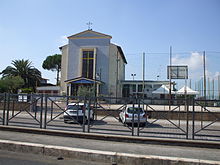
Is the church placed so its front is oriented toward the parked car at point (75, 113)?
yes

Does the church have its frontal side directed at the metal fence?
yes

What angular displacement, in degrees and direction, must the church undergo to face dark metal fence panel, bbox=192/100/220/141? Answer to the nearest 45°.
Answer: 0° — it already faces it

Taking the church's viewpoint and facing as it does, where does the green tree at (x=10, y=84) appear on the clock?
The green tree is roughly at 3 o'clock from the church.

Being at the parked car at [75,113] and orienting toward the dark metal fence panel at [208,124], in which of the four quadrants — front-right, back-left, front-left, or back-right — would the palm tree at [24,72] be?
back-left

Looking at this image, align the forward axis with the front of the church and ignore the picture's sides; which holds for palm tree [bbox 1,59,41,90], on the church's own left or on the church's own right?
on the church's own right

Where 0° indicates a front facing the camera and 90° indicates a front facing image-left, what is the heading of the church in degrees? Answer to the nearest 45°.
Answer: approximately 0°

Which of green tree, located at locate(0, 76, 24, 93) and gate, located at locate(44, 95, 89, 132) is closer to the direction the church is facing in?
the gate
